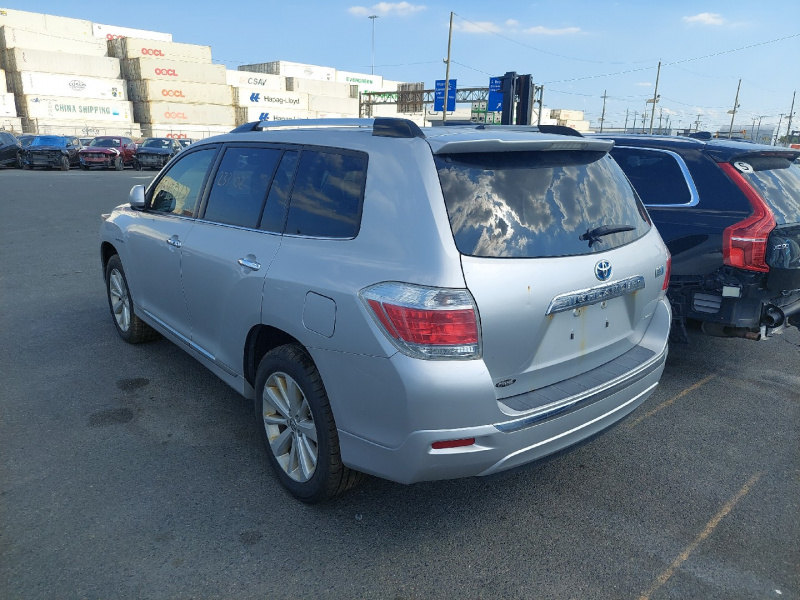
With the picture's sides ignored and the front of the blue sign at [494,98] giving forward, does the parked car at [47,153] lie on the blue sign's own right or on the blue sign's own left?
on the blue sign's own right

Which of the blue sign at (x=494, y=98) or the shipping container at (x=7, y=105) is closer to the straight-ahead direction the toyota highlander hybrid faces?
the shipping container

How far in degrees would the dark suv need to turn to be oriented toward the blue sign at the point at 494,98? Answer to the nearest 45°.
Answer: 0° — it already faces it

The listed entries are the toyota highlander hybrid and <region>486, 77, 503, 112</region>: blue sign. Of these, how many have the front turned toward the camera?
1

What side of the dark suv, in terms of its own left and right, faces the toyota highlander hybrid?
left

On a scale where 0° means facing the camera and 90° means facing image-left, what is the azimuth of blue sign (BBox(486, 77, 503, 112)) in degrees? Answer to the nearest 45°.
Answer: approximately 0°

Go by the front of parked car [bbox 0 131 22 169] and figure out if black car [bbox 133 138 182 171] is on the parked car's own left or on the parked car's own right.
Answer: on the parked car's own left

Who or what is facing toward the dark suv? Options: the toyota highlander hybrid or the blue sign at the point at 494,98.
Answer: the blue sign

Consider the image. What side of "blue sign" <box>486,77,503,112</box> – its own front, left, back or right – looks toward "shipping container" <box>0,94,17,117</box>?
right

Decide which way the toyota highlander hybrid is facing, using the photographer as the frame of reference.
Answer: facing away from the viewer and to the left of the viewer

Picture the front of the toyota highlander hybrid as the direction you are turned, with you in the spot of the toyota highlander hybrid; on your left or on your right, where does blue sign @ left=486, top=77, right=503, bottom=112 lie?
on your right

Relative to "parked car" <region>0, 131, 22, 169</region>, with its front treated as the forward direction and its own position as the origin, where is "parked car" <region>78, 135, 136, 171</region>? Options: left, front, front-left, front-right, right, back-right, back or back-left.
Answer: back-left
